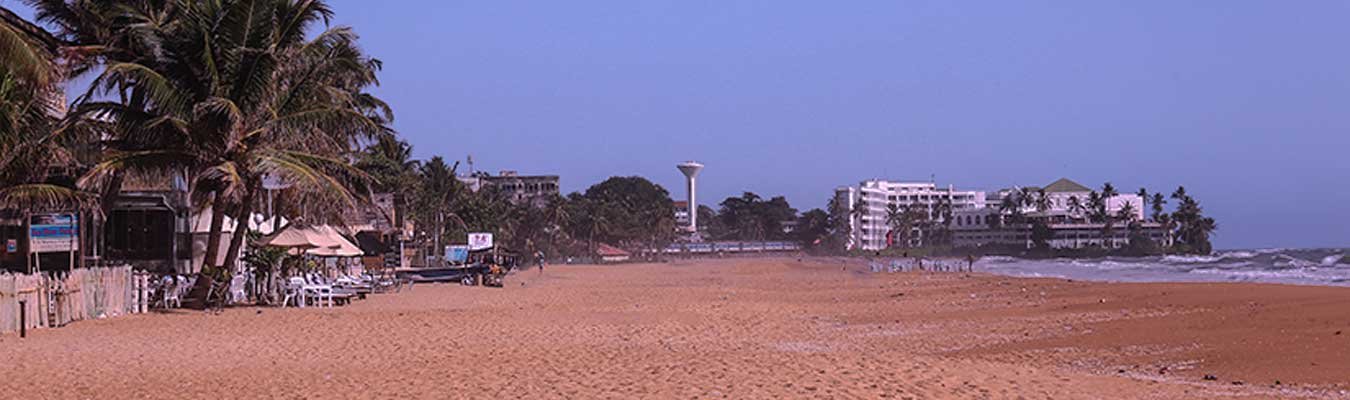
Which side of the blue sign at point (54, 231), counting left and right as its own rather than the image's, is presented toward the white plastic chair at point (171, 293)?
left

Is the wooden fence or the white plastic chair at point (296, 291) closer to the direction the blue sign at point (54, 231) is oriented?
the wooden fence

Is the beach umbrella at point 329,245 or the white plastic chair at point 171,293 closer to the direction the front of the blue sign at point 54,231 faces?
the white plastic chair

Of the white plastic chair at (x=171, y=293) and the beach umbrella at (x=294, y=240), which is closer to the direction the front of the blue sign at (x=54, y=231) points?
the white plastic chair

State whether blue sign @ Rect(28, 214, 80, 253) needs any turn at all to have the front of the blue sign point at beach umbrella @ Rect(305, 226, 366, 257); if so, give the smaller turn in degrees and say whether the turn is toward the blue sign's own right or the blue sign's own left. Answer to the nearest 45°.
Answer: approximately 135° to the blue sign's own left

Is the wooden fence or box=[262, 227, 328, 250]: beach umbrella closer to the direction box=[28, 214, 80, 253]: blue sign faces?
the wooden fence

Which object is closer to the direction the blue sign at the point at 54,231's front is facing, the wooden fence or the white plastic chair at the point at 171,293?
the wooden fence

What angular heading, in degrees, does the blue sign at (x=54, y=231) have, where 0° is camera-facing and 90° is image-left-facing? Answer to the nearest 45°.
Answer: approximately 0°

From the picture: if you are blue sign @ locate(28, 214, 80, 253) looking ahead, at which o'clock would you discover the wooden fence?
The wooden fence is roughly at 12 o'clock from the blue sign.

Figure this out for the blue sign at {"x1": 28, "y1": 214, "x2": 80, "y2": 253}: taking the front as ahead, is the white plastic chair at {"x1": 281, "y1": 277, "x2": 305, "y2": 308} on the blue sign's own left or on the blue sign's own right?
on the blue sign's own left
